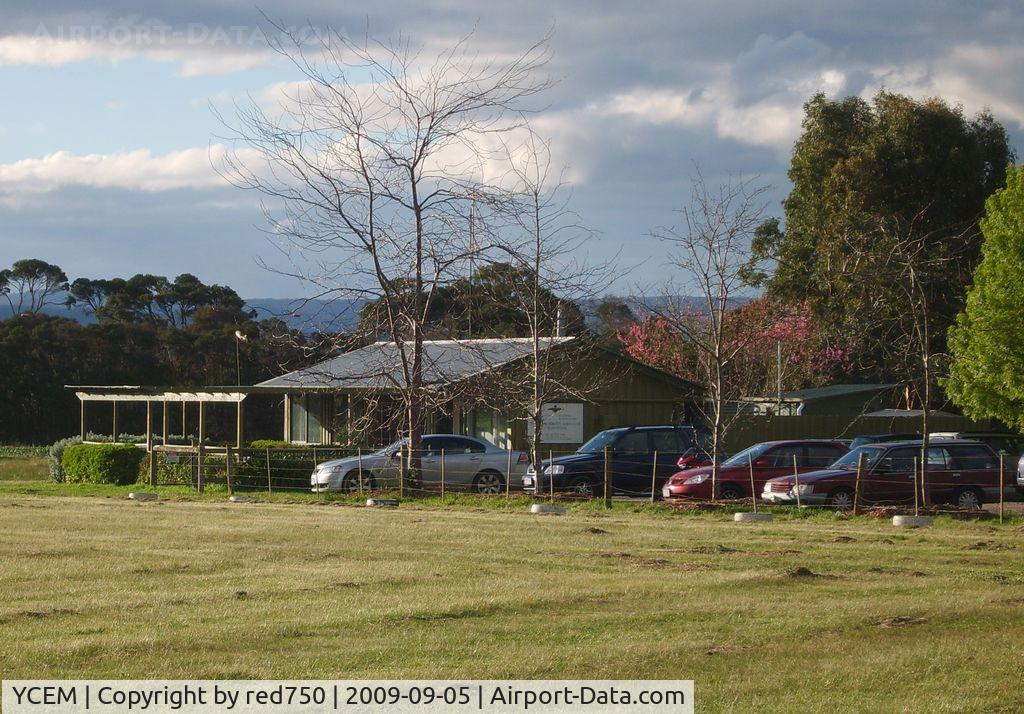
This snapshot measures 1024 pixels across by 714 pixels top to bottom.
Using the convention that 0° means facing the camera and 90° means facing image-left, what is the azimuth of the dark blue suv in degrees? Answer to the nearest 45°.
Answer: approximately 45°

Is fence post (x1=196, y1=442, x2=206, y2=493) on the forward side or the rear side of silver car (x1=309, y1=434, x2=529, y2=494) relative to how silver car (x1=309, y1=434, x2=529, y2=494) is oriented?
on the forward side

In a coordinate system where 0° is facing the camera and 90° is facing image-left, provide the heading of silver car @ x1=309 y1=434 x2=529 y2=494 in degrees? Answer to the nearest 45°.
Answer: approximately 90°

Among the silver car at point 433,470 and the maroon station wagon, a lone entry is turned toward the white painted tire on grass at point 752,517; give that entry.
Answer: the maroon station wagon

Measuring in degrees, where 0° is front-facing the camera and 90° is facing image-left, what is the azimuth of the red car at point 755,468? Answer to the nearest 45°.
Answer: approximately 45°

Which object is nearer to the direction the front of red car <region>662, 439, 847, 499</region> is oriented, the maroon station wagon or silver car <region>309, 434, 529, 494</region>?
the silver car

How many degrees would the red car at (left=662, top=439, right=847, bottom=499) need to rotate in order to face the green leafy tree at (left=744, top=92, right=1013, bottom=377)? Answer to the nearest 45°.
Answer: approximately 135° to its right

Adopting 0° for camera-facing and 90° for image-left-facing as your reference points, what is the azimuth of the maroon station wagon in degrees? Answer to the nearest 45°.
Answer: approximately 45°

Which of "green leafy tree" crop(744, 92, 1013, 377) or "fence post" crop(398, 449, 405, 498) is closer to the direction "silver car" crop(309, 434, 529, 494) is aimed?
the fence post

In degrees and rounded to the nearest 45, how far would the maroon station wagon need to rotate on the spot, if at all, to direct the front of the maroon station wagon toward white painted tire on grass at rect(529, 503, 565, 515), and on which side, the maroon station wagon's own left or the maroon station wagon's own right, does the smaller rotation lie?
approximately 45° to the maroon station wagon's own right

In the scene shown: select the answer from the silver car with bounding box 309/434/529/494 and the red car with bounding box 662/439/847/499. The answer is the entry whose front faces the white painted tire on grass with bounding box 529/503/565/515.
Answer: the red car
